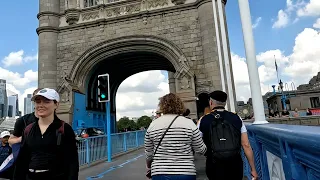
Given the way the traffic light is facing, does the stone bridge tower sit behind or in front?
behind

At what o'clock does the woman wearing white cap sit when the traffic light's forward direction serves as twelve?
The woman wearing white cap is roughly at 12 o'clock from the traffic light.

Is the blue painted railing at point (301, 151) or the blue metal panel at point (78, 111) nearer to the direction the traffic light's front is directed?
the blue painted railing

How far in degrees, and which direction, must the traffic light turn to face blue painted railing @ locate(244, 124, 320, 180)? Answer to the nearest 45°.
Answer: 0° — it already faces it

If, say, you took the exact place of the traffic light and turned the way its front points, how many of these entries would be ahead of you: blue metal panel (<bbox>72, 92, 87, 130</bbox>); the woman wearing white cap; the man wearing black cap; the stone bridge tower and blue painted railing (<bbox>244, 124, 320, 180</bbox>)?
3

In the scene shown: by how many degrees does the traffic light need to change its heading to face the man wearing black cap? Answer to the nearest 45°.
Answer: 0° — it already faces them

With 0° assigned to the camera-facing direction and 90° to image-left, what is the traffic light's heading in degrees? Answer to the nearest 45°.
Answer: approximately 0°

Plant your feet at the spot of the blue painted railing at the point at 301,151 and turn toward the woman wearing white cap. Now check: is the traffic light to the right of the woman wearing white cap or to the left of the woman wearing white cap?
right
